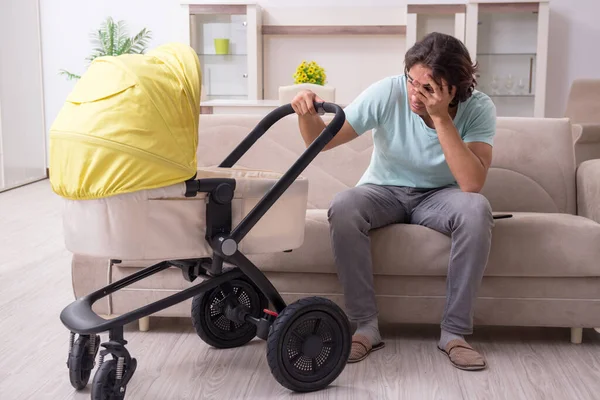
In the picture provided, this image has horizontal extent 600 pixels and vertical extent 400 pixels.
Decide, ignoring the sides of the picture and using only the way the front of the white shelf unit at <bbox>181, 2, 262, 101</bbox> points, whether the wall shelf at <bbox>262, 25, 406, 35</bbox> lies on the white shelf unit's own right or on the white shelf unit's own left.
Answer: on the white shelf unit's own left

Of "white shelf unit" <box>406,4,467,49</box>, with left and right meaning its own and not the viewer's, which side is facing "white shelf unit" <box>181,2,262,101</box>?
right

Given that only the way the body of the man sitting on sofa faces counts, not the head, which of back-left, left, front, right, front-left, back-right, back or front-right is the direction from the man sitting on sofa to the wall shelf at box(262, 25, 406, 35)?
back

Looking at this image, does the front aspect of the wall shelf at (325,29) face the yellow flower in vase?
yes

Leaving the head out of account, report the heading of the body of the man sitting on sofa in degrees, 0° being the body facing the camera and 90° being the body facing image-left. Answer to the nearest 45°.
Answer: approximately 0°

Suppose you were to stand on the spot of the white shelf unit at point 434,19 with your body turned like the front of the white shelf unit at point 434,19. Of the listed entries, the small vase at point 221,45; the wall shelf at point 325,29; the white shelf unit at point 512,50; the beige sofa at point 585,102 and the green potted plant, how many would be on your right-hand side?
3

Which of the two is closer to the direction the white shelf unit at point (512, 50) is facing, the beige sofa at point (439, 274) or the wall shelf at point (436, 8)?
the beige sofa

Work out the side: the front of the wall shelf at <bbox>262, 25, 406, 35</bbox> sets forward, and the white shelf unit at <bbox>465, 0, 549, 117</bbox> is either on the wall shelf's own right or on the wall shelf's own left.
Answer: on the wall shelf's own left

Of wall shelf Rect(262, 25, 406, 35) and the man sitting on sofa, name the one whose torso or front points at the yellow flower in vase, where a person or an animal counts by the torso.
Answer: the wall shelf

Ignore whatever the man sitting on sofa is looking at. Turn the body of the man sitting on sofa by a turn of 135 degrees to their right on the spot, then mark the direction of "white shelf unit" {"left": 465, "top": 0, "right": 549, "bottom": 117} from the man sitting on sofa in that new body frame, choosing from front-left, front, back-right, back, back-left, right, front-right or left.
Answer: front-right

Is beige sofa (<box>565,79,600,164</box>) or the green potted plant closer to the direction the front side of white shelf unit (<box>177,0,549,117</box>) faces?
the beige sofa
